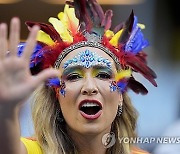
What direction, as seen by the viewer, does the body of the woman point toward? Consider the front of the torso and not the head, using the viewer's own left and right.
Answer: facing the viewer

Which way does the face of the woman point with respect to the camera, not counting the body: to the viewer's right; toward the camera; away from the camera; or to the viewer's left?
toward the camera
